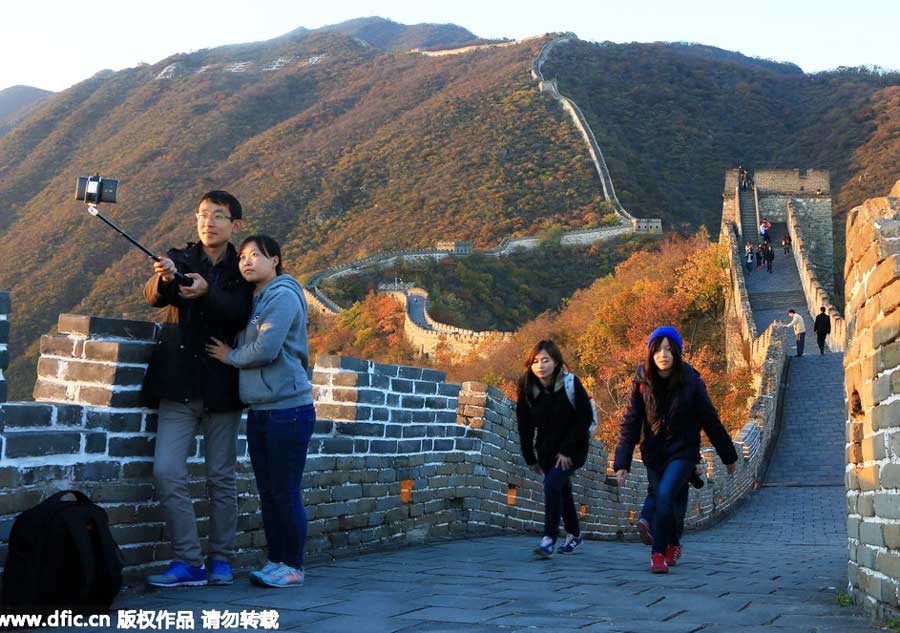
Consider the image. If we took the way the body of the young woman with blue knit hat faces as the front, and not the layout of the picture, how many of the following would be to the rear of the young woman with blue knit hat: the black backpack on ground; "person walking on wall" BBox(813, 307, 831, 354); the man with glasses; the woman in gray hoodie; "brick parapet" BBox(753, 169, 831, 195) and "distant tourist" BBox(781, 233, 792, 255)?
3

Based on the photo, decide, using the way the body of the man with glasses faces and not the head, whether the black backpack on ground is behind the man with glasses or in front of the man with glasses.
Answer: in front

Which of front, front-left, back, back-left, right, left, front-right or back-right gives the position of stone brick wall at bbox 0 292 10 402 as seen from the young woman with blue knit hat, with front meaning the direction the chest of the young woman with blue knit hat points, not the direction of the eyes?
front-right

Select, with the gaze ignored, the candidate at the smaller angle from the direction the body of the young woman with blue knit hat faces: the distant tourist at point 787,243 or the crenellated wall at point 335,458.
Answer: the crenellated wall

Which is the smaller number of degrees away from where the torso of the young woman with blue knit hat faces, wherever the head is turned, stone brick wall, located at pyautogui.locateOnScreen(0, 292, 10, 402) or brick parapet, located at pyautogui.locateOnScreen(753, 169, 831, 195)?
the stone brick wall

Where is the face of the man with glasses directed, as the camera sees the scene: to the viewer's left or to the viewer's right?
to the viewer's left

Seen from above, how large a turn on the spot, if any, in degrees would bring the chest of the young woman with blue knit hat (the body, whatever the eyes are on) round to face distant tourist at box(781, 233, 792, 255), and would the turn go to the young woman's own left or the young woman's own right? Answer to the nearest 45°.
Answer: approximately 180°

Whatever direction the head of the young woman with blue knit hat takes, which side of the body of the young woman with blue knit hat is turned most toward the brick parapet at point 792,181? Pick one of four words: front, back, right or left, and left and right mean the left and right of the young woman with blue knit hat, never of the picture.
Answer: back

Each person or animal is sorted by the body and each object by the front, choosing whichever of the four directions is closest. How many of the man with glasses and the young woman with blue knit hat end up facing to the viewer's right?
0

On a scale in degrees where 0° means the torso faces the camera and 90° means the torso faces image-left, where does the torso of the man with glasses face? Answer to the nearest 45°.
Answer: approximately 45°
